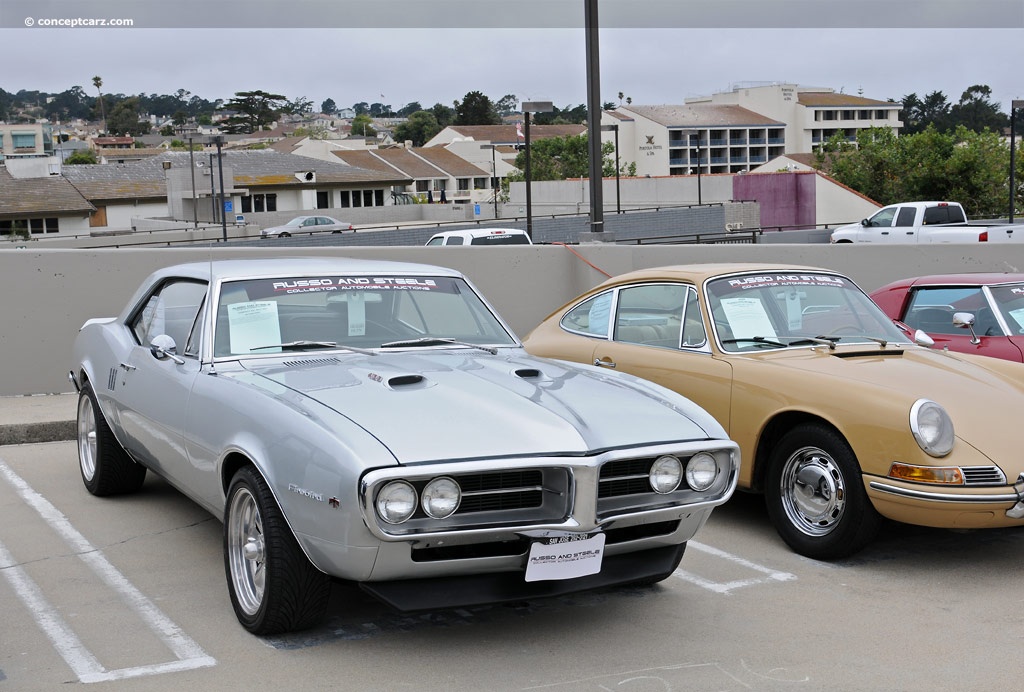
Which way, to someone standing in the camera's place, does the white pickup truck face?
facing away from the viewer and to the left of the viewer

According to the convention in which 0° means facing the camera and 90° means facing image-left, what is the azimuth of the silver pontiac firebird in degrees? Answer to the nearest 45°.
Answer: approximately 315°

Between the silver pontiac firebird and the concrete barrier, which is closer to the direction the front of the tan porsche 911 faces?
the silver pontiac firebird

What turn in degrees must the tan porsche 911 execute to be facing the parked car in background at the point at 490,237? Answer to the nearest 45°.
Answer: approximately 135° to its left

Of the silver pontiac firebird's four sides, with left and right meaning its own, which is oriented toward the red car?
left

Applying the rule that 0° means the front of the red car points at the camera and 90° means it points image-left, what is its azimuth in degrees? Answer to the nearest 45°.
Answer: approximately 315°

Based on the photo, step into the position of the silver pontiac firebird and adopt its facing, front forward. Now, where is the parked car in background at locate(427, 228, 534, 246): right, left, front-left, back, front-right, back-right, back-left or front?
back-left

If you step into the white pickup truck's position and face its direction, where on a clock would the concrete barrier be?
The concrete barrier is roughly at 8 o'clock from the white pickup truck.
